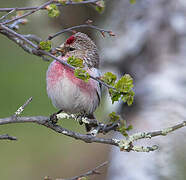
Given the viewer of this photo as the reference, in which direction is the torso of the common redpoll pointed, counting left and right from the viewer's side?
facing the viewer and to the left of the viewer
